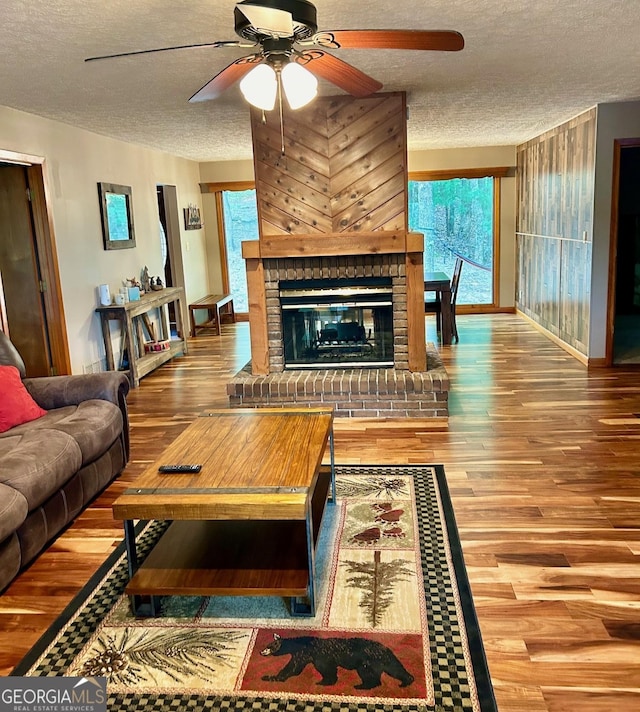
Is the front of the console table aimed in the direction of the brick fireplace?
yes

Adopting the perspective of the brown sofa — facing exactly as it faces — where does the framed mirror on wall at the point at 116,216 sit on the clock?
The framed mirror on wall is roughly at 8 o'clock from the brown sofa.

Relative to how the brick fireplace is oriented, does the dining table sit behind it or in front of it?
behind

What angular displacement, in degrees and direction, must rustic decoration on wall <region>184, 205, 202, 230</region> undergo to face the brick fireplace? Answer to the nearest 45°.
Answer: approximately 45° to its right

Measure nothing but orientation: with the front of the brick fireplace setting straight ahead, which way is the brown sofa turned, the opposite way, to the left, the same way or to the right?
to the left

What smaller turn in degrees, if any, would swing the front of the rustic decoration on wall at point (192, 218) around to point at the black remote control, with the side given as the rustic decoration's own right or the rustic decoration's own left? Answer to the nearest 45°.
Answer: approximately 45° to the rustic decoration's own right

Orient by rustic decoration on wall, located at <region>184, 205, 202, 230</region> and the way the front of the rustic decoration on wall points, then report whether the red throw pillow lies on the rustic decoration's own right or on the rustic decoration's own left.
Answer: on the rustic decoration's own right

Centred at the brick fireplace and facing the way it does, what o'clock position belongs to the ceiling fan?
The ceiling fan is roughly at 12 o'clock from the brick fireplace.
